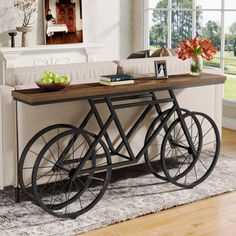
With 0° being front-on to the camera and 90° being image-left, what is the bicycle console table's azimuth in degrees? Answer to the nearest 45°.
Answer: approximately 315°

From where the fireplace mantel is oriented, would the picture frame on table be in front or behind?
in front

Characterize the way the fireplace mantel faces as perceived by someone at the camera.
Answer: facing the viewer and to the right of the viewer

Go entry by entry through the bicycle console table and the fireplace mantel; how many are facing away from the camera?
0
